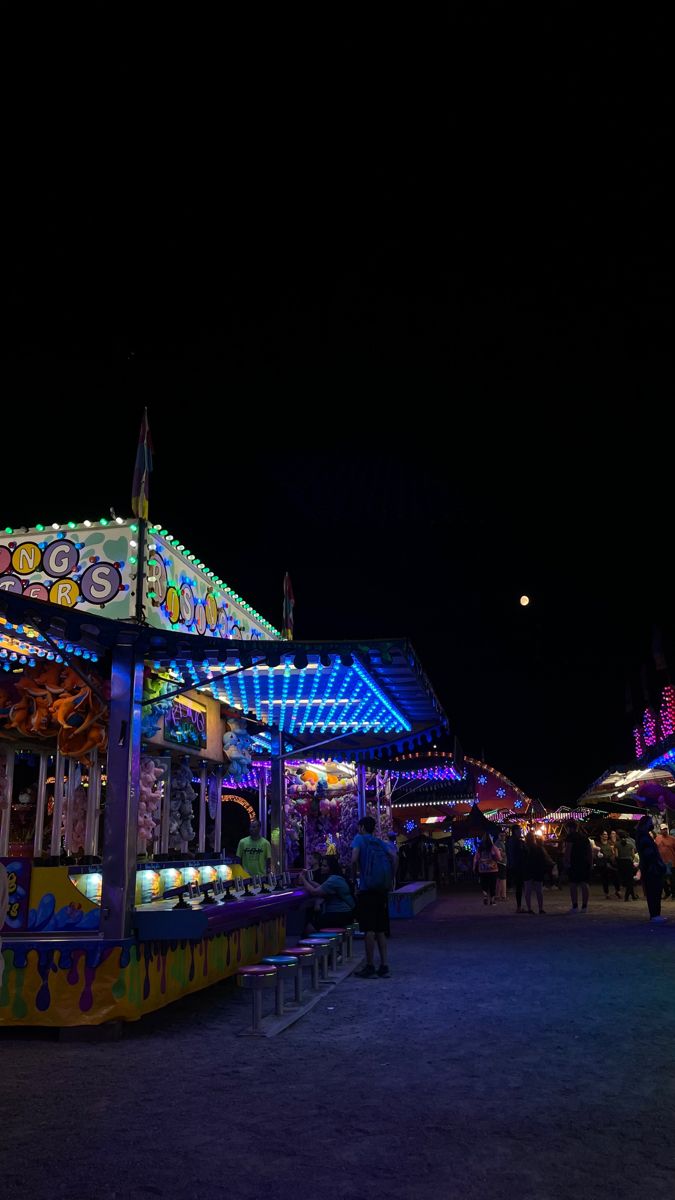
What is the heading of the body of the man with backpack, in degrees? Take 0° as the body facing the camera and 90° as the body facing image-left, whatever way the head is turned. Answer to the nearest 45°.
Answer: approximately 135°

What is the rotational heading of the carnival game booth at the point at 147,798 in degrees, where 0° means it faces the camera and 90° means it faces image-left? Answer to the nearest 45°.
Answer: approximately 315°

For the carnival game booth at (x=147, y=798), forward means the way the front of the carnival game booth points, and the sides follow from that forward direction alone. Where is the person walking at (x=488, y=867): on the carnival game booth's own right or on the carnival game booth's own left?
on the carnival game booth's own left

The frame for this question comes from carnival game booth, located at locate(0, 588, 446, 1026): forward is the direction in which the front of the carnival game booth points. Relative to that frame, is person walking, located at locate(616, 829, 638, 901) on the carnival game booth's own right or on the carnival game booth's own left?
on the carnival game booth's own left

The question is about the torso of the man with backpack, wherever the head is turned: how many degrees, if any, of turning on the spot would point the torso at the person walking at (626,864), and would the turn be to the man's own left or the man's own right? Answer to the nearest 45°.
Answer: approximately 90° to the man's own right

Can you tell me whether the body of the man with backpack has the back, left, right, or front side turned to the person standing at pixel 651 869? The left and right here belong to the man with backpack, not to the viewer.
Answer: right

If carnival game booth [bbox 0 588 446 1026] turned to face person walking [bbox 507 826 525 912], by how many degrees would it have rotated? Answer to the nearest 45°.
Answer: approximately 90° to its left
